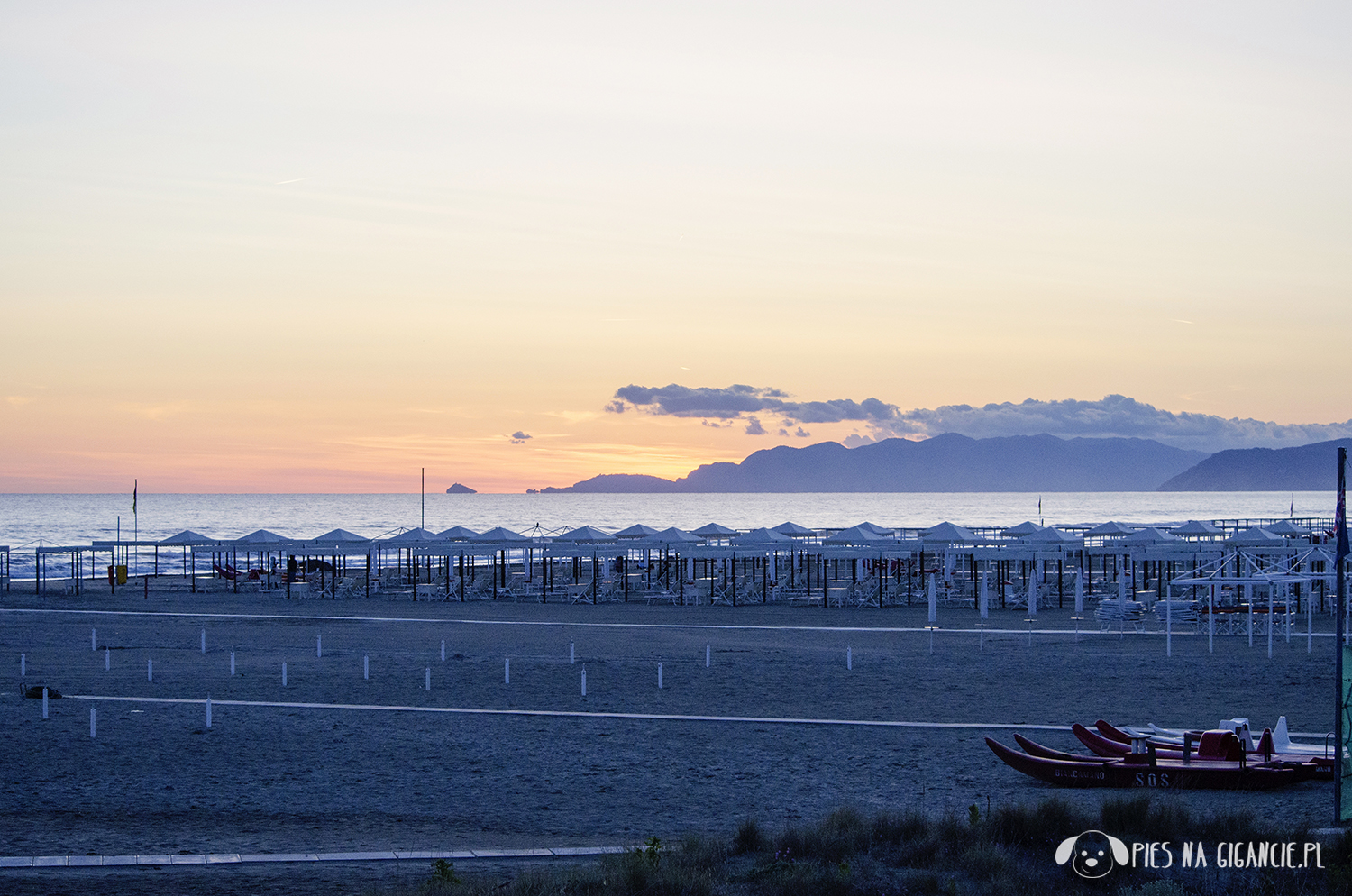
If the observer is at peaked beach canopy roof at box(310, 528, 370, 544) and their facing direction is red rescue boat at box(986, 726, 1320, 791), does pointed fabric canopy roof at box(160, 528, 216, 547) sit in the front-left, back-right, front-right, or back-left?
back-right

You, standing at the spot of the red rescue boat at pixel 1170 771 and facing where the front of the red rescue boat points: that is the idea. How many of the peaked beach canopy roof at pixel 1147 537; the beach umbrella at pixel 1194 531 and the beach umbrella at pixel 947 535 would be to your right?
3

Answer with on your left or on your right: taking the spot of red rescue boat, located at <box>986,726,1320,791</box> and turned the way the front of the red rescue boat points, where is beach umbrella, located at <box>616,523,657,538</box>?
on your right

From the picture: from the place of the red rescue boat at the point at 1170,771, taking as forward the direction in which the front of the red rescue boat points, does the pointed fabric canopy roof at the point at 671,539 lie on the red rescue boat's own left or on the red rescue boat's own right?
on the red rescue boat's own right

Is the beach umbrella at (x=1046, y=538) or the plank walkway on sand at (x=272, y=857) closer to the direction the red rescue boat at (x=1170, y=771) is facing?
the plank walkway on sand

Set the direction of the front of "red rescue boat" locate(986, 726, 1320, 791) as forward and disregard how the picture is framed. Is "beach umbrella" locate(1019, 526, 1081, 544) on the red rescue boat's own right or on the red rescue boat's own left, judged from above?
on the red rescue boat's own right

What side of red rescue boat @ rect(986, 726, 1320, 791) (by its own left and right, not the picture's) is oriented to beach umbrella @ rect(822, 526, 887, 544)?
right

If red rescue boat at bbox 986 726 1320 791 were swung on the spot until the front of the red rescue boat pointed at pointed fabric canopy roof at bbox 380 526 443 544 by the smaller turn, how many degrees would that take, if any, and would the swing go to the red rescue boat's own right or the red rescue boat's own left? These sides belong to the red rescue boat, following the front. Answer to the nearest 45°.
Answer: approximately 45° to the red rescue boat's own right

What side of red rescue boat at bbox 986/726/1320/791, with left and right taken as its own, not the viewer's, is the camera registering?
left

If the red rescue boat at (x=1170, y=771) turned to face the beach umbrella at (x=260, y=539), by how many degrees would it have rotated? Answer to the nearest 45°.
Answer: approximately 45° to its right

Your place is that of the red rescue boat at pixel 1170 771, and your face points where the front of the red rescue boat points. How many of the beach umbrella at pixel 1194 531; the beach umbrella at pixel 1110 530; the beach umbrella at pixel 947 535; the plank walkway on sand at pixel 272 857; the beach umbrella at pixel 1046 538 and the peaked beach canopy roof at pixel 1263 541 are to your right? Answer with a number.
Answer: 5

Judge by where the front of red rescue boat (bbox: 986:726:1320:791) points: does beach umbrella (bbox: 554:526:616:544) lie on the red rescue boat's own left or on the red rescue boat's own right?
on the red rescue boat's own right

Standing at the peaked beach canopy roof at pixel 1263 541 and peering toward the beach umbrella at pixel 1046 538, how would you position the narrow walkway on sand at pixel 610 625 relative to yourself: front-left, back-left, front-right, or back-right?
front-left

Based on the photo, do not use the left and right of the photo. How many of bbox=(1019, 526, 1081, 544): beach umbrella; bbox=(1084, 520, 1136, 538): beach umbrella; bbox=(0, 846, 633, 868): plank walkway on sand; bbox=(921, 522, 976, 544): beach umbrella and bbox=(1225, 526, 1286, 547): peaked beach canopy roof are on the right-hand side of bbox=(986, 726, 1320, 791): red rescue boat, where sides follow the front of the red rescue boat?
4
